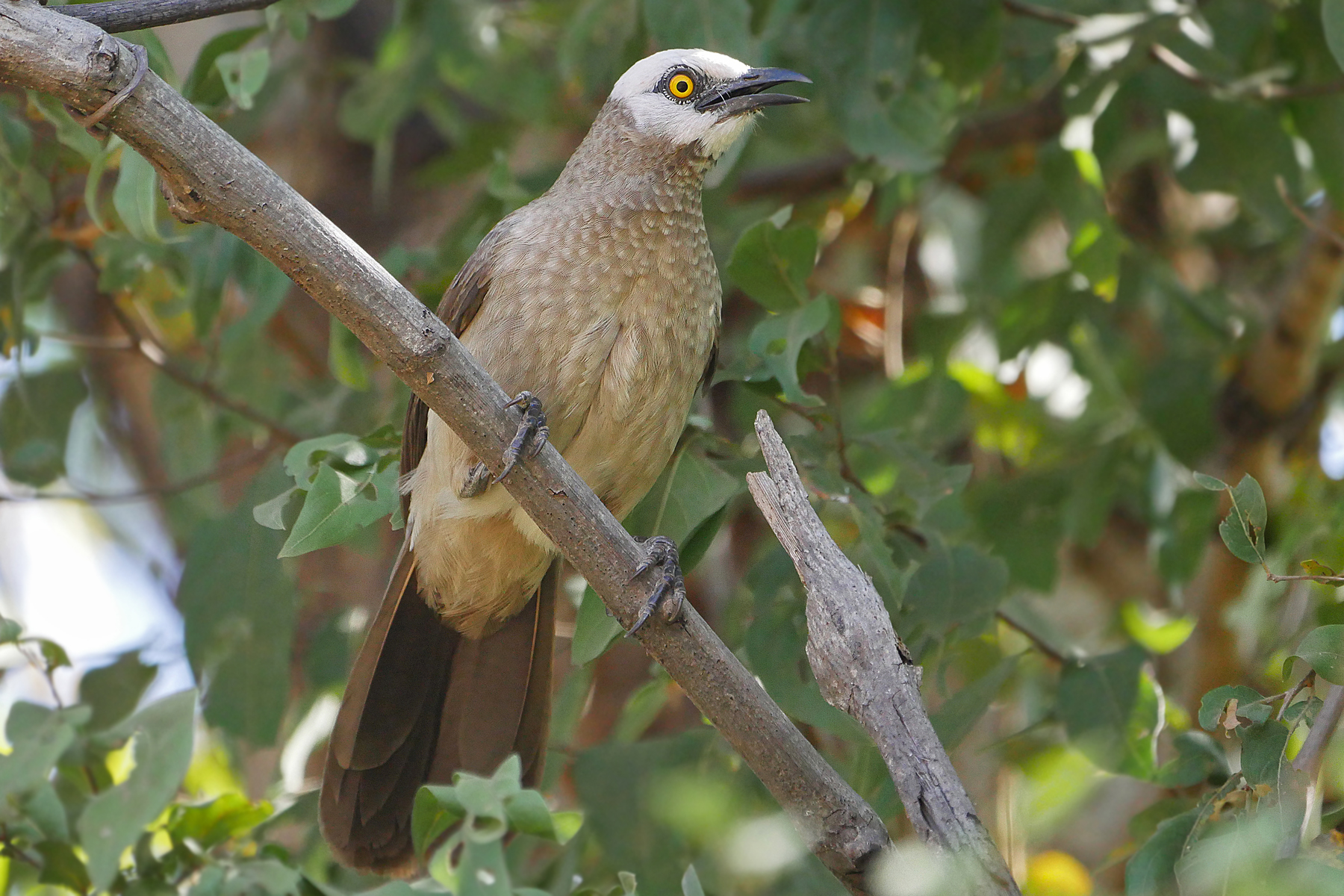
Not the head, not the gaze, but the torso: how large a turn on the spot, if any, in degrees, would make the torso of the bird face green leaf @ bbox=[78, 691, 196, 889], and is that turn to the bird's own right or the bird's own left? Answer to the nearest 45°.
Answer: approximately 90° to the bird's own right

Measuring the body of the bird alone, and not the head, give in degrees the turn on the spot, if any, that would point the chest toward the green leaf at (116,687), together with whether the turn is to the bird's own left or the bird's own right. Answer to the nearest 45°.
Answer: approximately 135° to the bird's own right

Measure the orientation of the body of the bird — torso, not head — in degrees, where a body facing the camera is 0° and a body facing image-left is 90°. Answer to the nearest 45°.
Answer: approximately 315°

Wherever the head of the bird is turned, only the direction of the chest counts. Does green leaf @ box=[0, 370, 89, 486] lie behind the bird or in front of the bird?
behind

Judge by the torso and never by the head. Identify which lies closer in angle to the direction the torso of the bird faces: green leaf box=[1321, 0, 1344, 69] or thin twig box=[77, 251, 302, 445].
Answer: the green leaf

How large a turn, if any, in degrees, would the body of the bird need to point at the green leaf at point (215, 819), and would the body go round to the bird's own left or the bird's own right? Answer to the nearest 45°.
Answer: approximately 90° to the bird's own right
